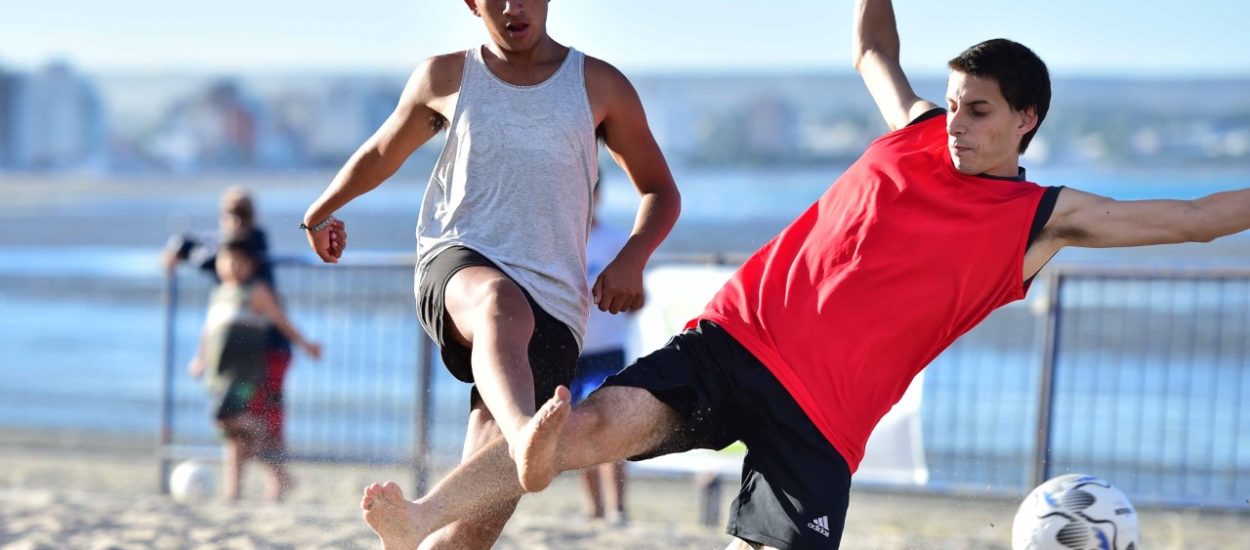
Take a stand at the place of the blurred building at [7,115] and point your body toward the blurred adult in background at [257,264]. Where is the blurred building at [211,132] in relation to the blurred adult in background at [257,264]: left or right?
left

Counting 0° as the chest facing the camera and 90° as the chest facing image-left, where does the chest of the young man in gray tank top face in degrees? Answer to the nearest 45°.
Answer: approximately 0°

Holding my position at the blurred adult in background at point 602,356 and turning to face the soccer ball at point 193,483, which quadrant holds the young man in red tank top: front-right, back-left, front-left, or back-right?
back-left

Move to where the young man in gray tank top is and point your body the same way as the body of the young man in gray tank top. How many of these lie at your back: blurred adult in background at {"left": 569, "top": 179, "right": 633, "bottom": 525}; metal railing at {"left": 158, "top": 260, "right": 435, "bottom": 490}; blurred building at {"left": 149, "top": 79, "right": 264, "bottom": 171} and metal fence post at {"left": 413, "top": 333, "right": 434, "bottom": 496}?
4

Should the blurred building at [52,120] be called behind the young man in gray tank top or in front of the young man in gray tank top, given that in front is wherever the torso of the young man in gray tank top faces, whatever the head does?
behind

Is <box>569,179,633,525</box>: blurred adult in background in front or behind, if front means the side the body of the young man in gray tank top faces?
behind

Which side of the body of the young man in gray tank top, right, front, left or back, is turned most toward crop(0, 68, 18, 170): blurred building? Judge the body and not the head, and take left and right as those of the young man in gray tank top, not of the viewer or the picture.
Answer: back

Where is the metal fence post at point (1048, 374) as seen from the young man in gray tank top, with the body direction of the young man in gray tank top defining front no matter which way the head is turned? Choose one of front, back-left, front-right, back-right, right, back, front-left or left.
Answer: back-left

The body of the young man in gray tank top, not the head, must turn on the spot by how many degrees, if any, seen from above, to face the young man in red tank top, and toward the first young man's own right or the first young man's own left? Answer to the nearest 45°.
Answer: approximately 45° to the first young man's own left

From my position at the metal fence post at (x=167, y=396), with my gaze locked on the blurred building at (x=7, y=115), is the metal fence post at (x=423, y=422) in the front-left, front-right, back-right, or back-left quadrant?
back-right

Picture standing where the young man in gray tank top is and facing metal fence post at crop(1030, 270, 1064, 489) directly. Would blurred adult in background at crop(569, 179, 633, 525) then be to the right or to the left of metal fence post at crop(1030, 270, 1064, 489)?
left

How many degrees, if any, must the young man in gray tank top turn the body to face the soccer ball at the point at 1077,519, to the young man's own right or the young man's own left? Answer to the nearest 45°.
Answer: approximately 90° to the young man's own left

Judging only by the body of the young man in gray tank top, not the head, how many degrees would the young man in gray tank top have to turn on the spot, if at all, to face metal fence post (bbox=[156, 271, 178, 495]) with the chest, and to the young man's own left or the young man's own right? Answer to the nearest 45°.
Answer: approximately 135° to the young man's own right

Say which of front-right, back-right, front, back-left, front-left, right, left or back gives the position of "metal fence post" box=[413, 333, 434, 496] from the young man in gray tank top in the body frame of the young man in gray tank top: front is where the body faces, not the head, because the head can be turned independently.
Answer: back
